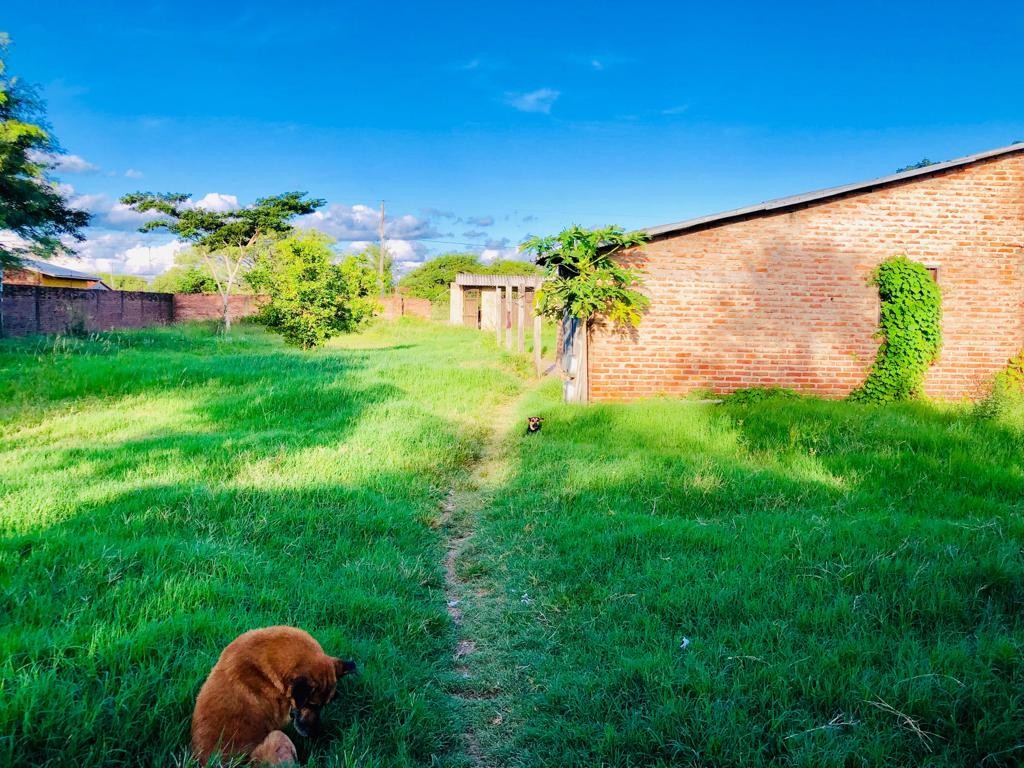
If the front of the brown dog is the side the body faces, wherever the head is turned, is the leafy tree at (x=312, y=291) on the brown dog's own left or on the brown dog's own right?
on the brown dog's own left

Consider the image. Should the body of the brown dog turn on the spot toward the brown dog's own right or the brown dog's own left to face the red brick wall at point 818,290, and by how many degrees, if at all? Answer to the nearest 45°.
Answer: approximately 45° to the brown dog's own left

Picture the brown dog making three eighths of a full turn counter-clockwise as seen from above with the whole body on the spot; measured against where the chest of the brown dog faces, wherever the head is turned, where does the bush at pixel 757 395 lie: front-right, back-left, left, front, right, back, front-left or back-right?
right

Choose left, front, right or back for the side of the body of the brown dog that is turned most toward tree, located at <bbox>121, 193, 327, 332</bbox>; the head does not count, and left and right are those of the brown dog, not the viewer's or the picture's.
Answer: left

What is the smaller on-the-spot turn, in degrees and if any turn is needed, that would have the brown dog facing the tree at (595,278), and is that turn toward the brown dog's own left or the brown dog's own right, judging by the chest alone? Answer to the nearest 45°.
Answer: approximately 45° to the brown dog's own left

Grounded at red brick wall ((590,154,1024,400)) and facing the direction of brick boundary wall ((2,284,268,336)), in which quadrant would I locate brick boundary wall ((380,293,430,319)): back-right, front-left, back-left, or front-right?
front-right

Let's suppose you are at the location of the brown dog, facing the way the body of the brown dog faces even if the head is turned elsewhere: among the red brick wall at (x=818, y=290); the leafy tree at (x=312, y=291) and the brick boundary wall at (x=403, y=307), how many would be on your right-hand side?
0

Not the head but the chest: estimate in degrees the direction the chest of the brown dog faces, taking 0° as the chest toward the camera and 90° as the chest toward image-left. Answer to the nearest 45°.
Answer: approximately 270°

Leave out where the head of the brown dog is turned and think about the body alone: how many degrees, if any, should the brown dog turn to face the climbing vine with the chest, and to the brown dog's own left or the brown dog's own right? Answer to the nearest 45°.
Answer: approximately 45° to the brown dog's own left

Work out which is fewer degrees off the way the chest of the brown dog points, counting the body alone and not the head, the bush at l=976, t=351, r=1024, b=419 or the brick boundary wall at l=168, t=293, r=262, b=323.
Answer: the bush

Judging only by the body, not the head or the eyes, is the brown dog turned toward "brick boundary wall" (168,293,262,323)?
no
